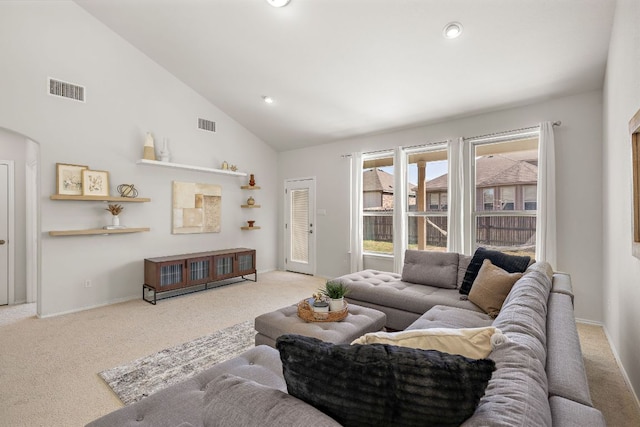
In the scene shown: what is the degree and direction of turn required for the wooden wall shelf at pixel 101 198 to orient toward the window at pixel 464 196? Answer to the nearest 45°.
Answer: approximately 45° to its left

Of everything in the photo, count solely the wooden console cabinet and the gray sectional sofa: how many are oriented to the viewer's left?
1

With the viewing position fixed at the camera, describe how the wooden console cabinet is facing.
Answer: facing the viewer and to the right of the viewer

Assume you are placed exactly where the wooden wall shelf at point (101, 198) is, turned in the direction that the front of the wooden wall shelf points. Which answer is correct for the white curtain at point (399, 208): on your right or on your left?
on your left

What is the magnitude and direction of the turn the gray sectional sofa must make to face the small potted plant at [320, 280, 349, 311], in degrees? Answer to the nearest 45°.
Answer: approximately 45° to its right

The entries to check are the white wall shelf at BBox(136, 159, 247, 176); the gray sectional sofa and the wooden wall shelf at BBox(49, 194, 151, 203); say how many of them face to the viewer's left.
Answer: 1

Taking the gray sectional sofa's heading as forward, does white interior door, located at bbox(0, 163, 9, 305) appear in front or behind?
in front

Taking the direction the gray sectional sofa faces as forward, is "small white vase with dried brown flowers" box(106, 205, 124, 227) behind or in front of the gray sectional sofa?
in front

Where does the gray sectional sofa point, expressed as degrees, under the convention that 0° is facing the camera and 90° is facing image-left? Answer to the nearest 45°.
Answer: approximately 90°
